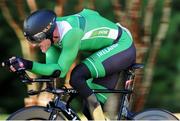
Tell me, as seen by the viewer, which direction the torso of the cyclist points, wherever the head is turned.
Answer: to the viewer's left

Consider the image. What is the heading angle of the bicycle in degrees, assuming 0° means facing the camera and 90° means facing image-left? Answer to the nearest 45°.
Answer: approximately 90°
